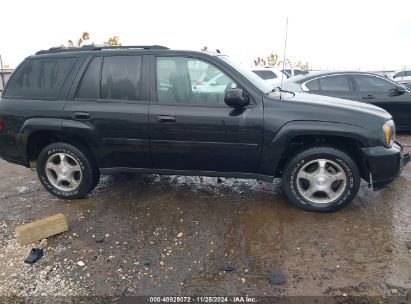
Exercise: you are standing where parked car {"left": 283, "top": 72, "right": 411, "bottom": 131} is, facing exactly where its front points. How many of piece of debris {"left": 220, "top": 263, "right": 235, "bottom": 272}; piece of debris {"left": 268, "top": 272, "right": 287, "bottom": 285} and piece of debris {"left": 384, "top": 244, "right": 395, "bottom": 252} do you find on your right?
3

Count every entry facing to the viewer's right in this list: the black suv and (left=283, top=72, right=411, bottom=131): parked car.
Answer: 2

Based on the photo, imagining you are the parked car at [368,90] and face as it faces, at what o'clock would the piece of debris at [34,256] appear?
The piece of debris is roughly at 4 o'clock from the parked car.

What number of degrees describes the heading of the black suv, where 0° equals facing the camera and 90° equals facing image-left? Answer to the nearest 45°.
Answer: approximately 270°

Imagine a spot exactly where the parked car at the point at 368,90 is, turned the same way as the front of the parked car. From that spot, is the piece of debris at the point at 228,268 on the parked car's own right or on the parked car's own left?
on the parked car's own right

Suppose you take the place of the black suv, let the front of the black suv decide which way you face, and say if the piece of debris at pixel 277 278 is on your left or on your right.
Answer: on your right

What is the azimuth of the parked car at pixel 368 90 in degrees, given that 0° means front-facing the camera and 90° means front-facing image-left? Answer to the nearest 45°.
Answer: approximately 270°

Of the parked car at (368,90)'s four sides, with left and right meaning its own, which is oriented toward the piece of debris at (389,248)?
right

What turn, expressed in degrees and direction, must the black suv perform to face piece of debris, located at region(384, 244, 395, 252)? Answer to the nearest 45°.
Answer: approximately 45° to its right
